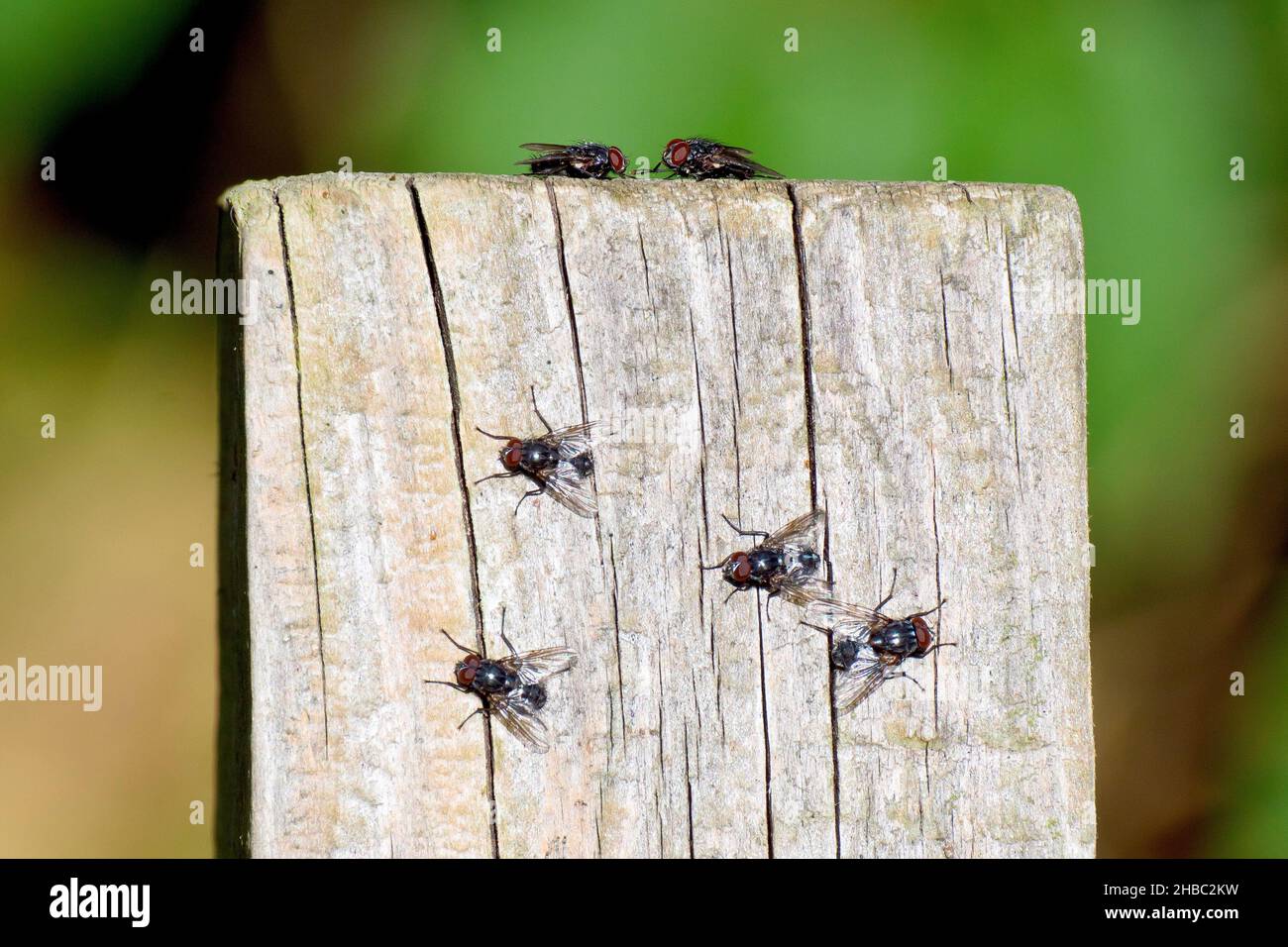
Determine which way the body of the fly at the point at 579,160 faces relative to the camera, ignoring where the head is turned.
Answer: to the viewer's right

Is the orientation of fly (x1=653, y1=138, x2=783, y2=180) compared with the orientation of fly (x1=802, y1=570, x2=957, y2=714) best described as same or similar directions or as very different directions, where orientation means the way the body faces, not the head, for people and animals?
very different directions

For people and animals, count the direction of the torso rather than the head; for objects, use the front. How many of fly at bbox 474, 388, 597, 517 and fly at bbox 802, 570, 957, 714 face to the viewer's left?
1

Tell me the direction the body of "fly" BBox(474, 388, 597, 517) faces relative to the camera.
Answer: to the viewer's left

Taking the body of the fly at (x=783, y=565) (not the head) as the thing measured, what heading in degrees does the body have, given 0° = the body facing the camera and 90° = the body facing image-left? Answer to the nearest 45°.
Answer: approximately 90°

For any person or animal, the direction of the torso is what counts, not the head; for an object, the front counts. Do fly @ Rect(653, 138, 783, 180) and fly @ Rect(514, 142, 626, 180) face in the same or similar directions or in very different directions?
very different directions

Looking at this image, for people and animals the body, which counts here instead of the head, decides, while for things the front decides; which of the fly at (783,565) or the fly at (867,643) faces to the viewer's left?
the fly at (783,565)

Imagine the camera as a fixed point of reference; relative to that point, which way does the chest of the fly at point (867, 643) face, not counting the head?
to the viewer's right

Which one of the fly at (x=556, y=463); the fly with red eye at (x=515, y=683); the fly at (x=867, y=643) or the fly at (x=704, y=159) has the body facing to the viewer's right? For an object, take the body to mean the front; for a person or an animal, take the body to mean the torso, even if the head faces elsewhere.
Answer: the fly at (x=867, y=643)

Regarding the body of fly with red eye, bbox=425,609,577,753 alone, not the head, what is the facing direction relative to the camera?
to the viewer's left

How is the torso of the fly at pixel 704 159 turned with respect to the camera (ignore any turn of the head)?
to the viewer's left
